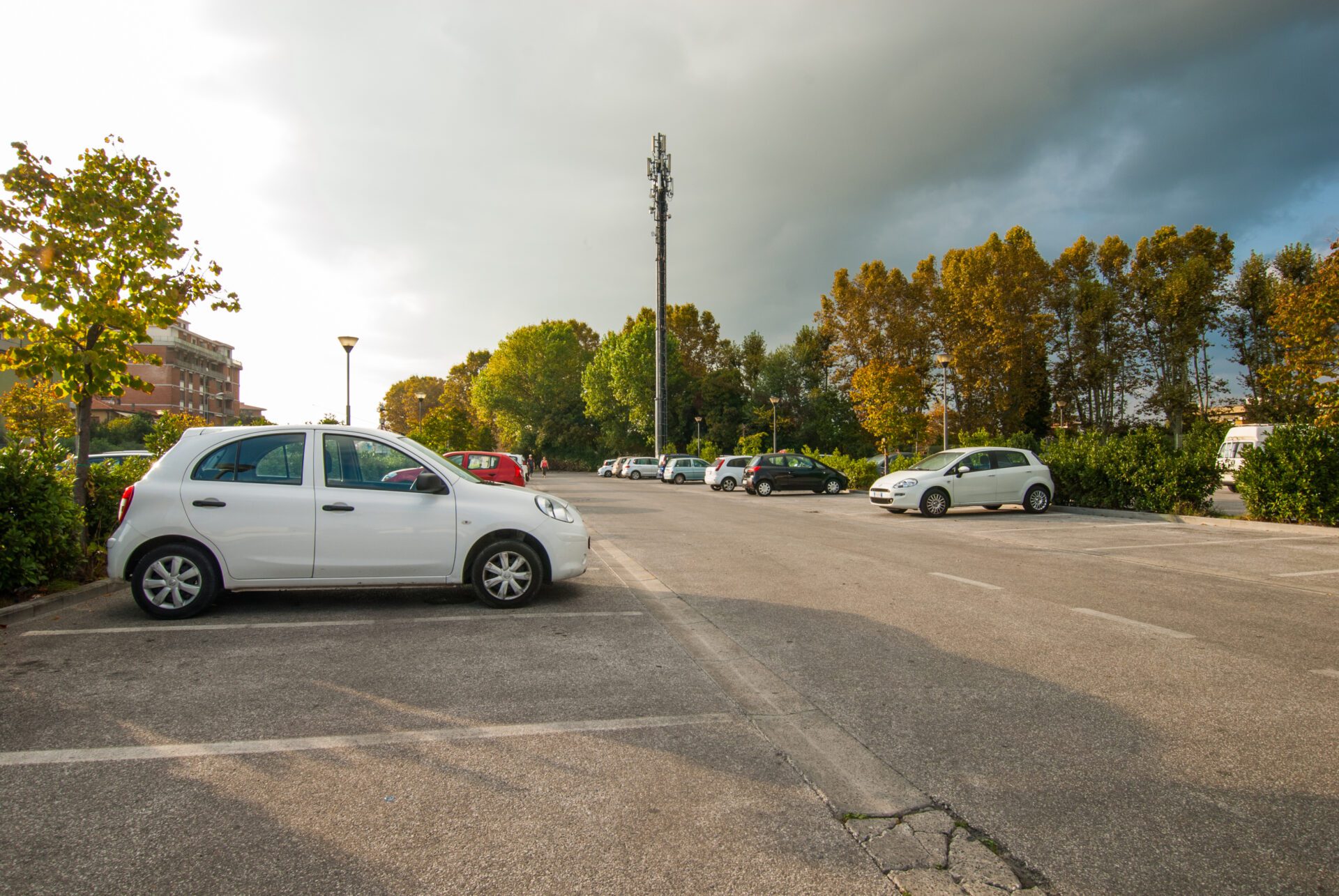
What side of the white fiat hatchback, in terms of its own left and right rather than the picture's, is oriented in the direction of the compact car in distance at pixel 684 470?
right

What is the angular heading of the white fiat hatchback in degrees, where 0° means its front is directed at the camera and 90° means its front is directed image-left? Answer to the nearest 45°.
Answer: approximately 45°

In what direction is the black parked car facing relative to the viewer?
to the viewer's right

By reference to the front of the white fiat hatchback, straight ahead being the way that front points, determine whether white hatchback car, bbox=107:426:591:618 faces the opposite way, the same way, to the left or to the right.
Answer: the opposite way

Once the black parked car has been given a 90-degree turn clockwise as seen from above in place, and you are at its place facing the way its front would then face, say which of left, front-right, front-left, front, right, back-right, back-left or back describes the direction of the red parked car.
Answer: front-right

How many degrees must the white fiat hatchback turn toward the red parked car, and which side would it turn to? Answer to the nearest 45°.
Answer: approximately 45° to its right

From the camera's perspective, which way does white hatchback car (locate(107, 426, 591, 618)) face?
to the viewer's right

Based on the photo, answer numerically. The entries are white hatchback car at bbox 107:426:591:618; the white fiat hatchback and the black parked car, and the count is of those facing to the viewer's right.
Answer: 2

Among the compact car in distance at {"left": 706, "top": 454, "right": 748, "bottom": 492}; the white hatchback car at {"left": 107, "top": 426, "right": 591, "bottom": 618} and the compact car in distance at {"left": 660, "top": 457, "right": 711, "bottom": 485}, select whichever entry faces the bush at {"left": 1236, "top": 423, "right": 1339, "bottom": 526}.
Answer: the white hatchback car
